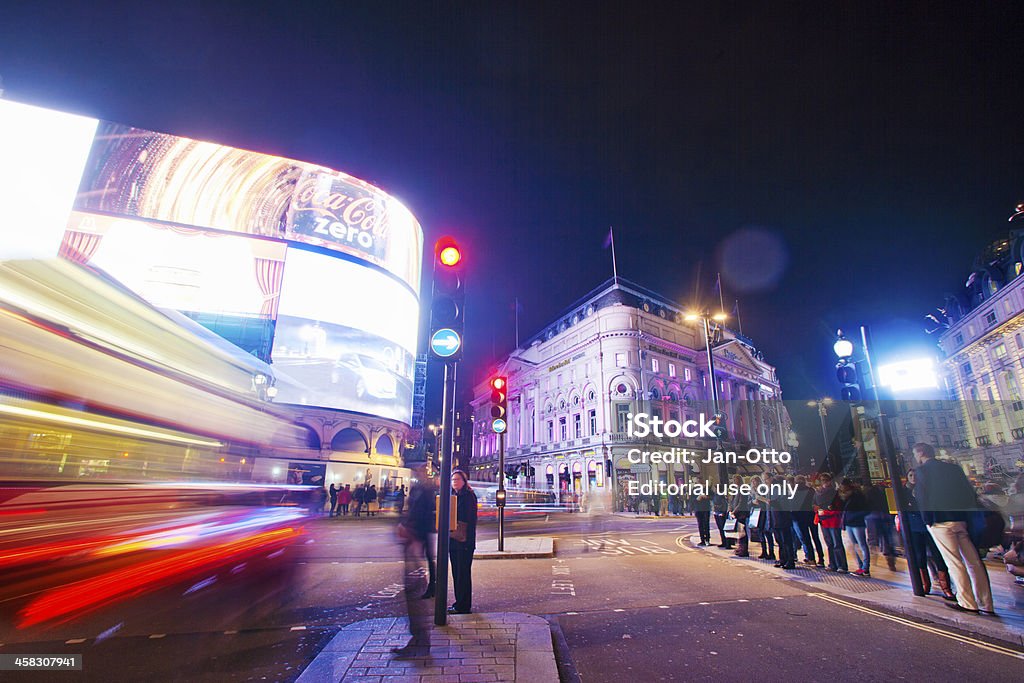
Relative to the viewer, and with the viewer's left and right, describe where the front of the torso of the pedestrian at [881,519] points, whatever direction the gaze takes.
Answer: facing to the left of the viewer

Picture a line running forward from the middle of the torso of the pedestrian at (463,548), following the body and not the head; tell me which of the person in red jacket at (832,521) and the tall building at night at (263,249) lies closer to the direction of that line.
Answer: the tall building at night

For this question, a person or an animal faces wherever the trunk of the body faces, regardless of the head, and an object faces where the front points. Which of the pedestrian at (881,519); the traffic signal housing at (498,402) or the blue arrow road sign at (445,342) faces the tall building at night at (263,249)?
the pedestrian

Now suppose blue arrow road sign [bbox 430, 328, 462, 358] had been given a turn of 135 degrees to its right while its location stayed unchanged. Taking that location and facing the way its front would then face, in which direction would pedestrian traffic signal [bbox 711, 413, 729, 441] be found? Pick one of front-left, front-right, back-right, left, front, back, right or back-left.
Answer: right

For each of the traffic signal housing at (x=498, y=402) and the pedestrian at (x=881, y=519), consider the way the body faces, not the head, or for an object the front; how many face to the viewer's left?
1

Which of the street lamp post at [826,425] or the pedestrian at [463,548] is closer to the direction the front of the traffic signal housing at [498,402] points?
the pedestrian

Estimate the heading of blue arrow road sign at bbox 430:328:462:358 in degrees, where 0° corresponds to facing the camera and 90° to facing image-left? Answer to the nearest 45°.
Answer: approximately 0°

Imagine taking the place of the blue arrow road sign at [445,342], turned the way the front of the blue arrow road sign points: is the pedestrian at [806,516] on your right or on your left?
on your left
